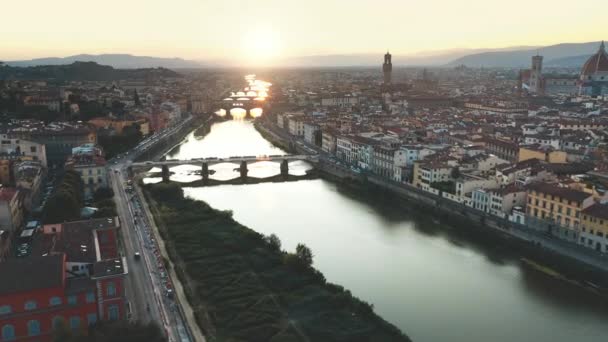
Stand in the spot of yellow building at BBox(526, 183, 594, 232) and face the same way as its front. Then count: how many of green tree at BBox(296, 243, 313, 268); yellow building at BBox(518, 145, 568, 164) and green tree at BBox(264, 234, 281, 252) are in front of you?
2

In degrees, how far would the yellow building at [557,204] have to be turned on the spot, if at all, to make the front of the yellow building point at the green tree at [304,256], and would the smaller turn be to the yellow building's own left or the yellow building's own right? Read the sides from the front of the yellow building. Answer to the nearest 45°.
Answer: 0° — it already faces it

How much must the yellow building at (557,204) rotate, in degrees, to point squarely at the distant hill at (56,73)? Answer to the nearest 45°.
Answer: approximately 90° to its right

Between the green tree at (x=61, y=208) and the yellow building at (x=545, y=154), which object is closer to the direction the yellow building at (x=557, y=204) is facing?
the green tree

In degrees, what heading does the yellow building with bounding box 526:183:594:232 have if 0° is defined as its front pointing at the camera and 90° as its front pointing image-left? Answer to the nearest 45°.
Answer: approximately 45°

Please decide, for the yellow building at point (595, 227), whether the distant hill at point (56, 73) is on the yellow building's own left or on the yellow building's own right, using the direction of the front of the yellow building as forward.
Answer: on the yellow building's own right

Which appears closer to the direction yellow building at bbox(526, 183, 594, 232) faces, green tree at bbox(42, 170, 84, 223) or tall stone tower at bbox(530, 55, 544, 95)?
the green tree

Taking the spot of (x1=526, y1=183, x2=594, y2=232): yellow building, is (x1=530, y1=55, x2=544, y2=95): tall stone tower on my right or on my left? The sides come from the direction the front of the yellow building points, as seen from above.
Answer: on my right

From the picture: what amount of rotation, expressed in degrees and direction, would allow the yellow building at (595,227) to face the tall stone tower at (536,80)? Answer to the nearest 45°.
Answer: approximately 135° to its right

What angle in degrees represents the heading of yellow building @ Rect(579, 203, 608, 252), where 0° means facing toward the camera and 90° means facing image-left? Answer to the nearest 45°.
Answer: approximately 45°
